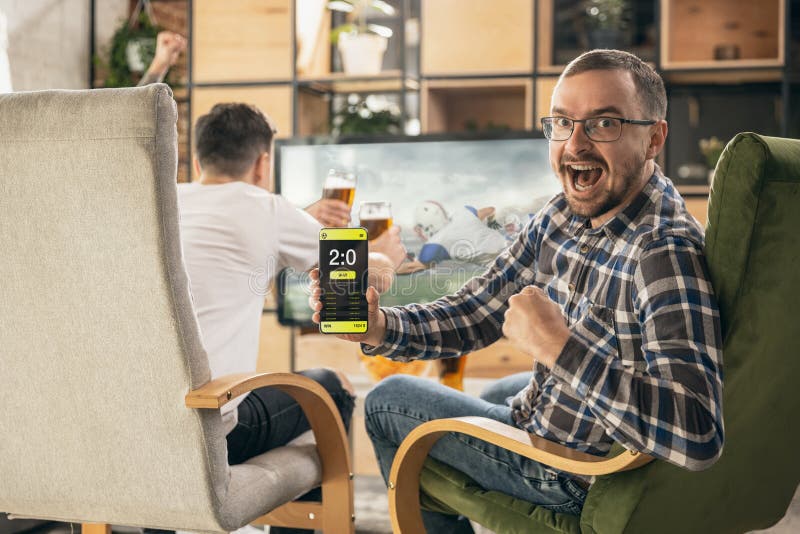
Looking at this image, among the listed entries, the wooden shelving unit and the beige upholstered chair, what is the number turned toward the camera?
1

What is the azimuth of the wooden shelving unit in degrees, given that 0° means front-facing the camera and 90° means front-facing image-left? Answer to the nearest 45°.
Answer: approximately 0°

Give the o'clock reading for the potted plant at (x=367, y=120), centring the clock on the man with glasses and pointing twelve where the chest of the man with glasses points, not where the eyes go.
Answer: The potted plant is roughly at 4 o'clock from the man with glasses.

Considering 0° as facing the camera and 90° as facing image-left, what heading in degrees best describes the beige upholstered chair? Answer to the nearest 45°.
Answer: approximately 225°

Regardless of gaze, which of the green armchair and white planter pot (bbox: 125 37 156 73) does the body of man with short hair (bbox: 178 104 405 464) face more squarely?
the white planter pot

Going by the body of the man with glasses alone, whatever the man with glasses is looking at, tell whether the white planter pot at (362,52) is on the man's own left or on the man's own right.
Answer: on the man's own right

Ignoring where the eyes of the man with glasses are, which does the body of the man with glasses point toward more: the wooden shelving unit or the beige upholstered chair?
the beige upholstered chair

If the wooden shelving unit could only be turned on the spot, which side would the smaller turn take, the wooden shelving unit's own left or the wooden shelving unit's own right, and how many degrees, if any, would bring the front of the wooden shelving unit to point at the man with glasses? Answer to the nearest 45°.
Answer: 0° — it already faces them

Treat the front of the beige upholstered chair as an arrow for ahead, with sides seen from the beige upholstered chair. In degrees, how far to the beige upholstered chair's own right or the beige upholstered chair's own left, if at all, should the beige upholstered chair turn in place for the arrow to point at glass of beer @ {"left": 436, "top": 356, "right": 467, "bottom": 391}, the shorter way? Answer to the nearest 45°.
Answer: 0° — it already faces it

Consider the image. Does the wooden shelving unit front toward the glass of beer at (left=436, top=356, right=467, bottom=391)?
yes
